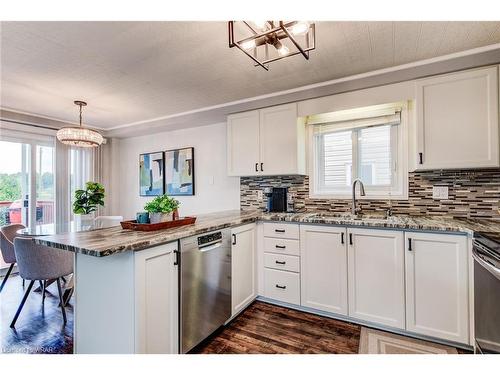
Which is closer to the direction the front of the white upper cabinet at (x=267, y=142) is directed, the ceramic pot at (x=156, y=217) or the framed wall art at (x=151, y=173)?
the ceramic pot

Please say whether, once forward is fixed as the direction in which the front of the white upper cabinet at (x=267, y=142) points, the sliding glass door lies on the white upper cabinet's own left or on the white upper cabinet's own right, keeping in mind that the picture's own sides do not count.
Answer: on the white upper cabinet's own right

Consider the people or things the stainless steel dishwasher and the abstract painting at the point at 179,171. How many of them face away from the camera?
0

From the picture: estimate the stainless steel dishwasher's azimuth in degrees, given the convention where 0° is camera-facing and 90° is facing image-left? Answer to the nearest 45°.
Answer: approximately 315°

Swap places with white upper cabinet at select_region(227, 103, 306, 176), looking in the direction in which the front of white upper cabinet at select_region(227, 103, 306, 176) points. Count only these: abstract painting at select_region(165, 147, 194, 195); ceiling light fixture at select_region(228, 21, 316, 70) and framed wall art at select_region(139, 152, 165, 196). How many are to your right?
2

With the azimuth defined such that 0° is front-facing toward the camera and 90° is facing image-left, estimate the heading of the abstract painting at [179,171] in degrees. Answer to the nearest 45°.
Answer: approximately 45°

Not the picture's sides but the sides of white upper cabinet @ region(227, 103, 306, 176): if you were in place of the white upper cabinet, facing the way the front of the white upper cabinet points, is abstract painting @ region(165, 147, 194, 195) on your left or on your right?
on your right

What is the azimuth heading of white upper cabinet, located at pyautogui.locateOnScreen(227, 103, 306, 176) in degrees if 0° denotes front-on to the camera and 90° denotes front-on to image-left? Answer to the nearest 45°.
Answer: approximately 45°

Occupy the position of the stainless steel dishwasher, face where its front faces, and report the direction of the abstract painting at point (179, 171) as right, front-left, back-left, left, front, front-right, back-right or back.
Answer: back-left

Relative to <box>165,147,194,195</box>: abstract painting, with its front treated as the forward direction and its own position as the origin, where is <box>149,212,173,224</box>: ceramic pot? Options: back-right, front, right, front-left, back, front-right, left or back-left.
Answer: front-left

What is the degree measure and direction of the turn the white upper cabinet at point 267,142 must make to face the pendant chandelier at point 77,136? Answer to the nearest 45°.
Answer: approximately 45° to its right

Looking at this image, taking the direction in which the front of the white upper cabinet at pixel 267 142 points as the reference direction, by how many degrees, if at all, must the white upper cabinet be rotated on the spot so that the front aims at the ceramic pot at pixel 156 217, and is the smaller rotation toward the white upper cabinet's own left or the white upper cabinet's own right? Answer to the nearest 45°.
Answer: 0° — it already faces it

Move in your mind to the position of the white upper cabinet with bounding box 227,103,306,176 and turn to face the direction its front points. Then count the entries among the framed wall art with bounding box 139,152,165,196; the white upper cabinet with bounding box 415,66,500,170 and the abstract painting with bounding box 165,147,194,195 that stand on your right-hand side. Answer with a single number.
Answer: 2
